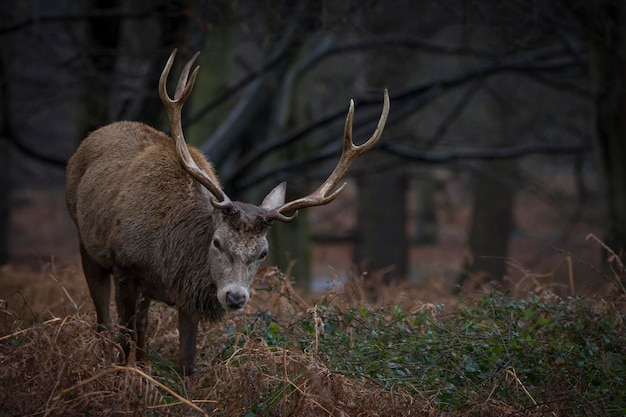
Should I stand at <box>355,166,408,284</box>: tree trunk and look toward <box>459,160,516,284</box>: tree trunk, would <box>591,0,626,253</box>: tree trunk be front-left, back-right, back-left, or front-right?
front-right

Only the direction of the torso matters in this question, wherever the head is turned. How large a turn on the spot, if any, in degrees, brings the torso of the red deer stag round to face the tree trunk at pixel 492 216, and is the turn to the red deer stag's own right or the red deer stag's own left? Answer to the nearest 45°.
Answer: approximately 90° to the red deer stag's own left

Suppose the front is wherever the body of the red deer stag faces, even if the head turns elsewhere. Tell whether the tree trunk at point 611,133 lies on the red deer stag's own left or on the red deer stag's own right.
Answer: on the red deer stag's own left

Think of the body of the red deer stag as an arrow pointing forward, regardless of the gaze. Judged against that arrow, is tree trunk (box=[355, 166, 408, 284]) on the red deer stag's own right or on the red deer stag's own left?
on the red deer stag's own left

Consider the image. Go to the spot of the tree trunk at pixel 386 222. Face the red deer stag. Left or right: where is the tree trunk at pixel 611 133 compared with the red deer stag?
left

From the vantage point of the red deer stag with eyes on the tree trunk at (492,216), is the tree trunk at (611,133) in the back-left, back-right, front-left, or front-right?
front-right

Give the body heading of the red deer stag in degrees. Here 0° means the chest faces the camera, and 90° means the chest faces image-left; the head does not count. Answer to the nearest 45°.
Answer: approximately 315°
